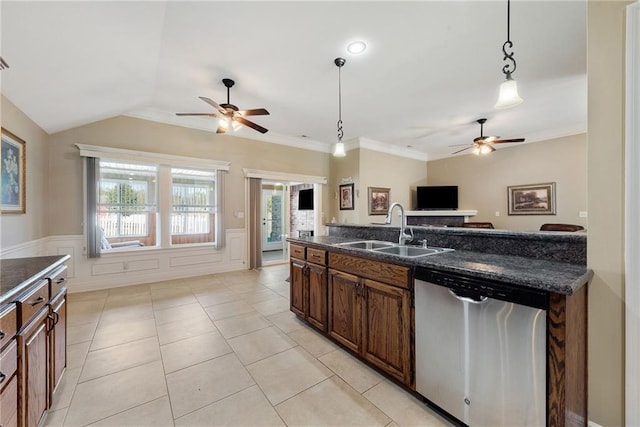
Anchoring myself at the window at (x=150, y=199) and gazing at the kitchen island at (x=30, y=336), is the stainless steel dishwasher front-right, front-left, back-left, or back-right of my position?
front-left

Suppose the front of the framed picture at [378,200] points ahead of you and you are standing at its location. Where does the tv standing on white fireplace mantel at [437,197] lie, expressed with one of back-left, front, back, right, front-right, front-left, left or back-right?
left

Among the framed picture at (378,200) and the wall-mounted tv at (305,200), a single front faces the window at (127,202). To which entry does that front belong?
the wall-mounted tv

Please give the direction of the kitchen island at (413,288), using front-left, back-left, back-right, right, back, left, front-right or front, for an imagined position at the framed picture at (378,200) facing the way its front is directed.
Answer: front-right

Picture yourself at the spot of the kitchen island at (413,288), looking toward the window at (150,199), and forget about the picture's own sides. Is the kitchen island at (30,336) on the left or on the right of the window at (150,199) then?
left

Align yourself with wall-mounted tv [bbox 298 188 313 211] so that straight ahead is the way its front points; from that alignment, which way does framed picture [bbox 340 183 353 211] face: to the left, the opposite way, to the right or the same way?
the same way

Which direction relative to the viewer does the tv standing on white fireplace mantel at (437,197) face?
toward the camera

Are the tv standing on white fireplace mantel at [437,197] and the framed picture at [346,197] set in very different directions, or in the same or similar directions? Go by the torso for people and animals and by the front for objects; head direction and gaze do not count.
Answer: same or similar directions

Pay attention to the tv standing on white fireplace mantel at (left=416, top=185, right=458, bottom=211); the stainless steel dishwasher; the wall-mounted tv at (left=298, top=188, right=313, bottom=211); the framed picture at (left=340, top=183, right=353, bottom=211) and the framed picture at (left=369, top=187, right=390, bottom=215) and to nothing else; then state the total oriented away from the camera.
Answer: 0

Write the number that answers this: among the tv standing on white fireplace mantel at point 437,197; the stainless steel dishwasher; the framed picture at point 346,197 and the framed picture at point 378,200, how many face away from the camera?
0

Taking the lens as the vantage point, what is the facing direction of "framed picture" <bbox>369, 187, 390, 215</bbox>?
facing the viewer and to the right of the viewer

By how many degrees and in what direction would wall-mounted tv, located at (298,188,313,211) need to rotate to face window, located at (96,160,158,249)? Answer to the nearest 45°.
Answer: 0° — it already faces it

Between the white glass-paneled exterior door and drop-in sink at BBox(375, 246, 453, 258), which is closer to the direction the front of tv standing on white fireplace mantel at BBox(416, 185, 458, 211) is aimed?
the drop-in sink

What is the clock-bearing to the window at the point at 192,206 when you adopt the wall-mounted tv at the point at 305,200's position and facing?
The window is roughly at 12 o'clock from the wall-mounted tv.

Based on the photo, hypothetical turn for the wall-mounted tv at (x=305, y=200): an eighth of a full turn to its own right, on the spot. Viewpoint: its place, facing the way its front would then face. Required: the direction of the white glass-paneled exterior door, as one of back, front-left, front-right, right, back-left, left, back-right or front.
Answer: front

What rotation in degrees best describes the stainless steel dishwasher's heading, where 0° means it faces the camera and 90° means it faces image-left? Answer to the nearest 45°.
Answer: approximately 45°

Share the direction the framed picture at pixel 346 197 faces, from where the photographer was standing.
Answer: facing the viewer and to the left of the viewer

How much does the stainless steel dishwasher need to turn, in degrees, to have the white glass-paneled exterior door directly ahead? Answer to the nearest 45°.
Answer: approximately 90° to its right

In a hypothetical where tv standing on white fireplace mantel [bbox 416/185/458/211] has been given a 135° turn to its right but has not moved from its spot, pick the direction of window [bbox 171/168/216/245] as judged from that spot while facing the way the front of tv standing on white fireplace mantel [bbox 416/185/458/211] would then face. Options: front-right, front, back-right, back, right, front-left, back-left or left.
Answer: left

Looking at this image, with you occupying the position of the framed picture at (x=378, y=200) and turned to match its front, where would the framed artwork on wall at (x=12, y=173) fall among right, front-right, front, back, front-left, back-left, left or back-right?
right

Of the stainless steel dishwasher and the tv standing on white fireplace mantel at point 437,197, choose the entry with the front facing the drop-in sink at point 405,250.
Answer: the tv standing on white fireplace mantel

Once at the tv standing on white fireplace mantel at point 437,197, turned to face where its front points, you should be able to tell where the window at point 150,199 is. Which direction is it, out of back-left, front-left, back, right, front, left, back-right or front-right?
front-right

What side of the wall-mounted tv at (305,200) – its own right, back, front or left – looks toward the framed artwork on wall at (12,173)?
front
